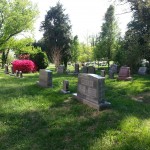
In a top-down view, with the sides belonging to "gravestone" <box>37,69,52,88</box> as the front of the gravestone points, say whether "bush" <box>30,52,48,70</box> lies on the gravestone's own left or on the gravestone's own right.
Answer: on the gravestone's own right

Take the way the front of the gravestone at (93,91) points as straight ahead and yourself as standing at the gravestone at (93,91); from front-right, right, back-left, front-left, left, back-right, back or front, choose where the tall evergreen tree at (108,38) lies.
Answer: back-right

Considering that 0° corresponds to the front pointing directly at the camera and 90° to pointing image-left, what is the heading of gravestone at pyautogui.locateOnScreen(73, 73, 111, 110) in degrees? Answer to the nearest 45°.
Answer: approximately 45°

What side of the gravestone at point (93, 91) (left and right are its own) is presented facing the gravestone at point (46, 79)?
right

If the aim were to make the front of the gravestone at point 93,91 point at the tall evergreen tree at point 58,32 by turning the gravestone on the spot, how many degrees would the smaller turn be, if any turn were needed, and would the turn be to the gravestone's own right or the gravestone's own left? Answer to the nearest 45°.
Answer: approximately 135° to the gravestone's own right

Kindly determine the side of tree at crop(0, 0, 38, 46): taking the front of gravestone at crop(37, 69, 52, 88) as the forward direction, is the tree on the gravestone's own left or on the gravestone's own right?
on the gravestone's own right

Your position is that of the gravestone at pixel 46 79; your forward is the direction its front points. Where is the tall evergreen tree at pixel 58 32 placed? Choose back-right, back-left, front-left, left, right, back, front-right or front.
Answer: back-right

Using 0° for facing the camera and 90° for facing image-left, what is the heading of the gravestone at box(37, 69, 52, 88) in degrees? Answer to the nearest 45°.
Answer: approximately 45°

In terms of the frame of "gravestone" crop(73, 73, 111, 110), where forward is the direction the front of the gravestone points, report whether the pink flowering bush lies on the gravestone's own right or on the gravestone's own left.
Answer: on the gravestone's own right

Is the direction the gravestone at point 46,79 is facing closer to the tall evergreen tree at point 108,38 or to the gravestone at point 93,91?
the gravestone
